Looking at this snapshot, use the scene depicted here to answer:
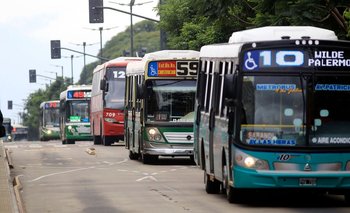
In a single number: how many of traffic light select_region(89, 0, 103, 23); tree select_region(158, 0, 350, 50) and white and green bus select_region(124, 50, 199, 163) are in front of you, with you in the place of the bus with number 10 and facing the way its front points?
0

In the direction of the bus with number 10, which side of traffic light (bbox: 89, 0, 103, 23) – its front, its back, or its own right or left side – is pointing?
back

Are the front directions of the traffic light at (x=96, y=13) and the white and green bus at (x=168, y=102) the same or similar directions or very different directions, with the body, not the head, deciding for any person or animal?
very different directions

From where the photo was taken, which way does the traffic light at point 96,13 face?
away from the camera

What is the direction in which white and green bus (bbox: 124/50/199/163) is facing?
toward the camera

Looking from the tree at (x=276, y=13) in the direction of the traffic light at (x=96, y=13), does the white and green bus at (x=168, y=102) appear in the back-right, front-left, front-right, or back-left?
front-left

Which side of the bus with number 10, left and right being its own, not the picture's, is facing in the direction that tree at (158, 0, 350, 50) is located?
back

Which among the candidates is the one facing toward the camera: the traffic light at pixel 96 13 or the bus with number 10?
the bus with number 10

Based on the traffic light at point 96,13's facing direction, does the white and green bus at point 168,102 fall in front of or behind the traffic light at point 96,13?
behind

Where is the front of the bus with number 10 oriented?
toward the camera

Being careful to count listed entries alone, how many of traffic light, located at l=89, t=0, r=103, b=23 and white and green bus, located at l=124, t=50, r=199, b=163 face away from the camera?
1

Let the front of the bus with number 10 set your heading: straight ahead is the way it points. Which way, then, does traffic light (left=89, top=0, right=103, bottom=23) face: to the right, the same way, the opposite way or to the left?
the opposite way

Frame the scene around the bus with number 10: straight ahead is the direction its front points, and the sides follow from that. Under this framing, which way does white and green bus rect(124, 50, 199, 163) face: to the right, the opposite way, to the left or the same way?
the same way

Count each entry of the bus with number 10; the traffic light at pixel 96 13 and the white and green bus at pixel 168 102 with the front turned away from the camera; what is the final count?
1
